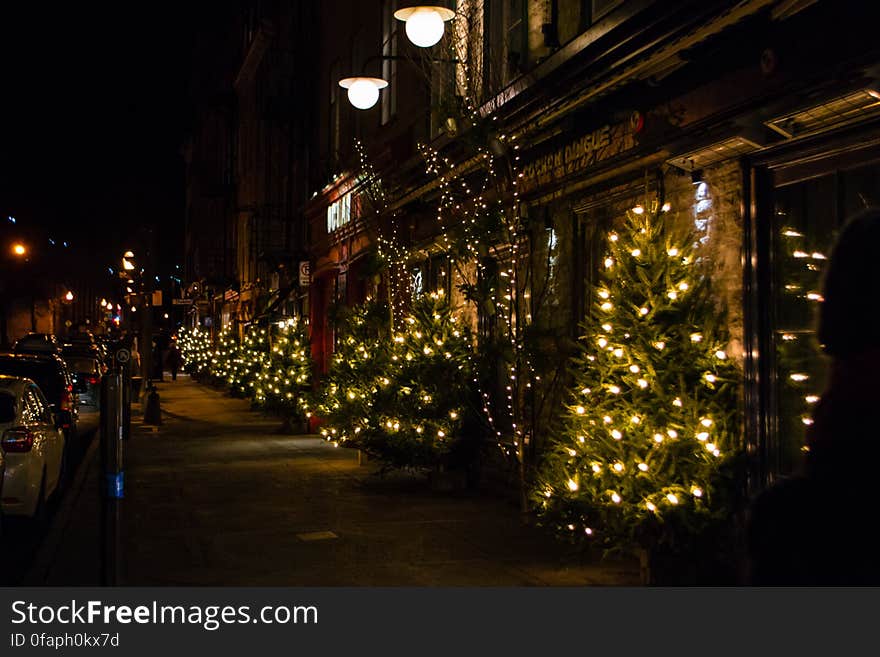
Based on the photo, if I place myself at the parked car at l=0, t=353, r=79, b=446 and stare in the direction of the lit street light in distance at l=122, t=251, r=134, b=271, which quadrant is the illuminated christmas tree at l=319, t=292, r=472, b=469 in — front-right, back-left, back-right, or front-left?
back-right

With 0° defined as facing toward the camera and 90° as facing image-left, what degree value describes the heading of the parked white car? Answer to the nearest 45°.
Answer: approximately 180°

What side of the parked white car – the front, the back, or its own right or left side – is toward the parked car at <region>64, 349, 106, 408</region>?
front

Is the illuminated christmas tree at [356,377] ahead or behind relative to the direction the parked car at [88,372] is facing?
behind

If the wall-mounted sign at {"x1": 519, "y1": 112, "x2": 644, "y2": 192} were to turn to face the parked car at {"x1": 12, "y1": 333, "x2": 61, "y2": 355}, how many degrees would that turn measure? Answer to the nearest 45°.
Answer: approximately 90° to its right

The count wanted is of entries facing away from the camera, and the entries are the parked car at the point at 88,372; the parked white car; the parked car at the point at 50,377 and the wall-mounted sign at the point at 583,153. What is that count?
3

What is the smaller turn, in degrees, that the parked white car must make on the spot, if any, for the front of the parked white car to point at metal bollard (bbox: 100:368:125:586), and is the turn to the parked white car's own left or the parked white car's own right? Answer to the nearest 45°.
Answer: approximately 180°

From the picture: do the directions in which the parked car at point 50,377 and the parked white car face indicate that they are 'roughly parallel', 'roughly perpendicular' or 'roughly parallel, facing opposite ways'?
roughly parallel

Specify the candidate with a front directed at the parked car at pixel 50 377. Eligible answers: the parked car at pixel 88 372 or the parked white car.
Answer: the parked white car

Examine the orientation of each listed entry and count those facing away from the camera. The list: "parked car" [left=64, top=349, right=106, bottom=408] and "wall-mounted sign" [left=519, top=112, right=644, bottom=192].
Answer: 1

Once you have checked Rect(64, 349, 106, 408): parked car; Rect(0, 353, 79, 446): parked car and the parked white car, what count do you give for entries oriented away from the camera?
3

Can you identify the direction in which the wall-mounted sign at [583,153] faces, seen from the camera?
facing the viewer and to the left of the viewer

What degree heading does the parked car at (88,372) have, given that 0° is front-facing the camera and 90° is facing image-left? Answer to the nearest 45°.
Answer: approximately 180°

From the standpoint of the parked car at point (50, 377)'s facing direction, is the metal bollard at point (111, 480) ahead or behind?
behind

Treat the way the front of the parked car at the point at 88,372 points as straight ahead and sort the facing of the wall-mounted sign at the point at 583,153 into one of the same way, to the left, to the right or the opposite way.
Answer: to the left

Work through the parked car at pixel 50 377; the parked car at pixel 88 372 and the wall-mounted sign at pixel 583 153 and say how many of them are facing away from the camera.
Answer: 2

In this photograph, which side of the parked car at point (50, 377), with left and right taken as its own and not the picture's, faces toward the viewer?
back
